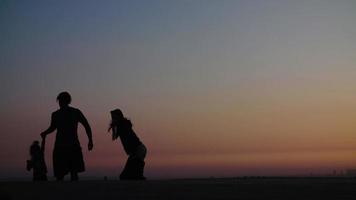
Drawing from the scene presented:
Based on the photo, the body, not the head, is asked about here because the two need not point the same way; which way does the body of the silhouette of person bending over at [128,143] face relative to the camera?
to the viewer's left

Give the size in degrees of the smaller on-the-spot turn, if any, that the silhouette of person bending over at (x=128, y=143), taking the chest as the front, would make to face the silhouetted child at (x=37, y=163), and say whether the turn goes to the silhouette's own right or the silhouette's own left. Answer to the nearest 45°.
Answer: approximately 45° to the silhouette's own right
